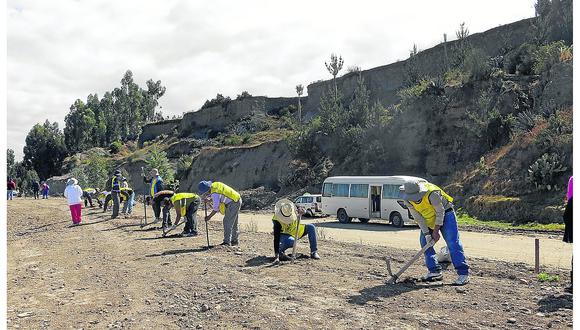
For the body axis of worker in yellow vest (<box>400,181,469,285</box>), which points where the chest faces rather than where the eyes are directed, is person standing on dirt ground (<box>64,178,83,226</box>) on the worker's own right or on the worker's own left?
on the worker's own right

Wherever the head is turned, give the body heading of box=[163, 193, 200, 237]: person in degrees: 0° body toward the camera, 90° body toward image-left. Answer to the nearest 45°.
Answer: approximately 90°

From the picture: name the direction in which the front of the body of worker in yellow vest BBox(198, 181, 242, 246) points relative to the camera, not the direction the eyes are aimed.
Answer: to the viewer's left

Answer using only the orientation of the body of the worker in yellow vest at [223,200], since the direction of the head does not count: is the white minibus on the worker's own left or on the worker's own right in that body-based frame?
on the worker's own right

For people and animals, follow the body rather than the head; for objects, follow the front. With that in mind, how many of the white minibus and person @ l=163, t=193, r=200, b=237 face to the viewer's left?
1

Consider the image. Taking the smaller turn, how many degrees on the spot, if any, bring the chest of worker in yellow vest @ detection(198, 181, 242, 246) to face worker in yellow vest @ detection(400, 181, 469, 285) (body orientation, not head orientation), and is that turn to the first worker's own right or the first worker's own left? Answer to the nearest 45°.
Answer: approximately 135° to the first worker's own left

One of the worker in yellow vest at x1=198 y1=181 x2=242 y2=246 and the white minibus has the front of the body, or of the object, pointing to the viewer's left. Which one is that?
the worker in yellow vest

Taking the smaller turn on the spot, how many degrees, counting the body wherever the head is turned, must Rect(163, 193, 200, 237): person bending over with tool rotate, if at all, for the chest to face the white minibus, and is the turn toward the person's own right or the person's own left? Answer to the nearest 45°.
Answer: approximately 135° to the person's own right

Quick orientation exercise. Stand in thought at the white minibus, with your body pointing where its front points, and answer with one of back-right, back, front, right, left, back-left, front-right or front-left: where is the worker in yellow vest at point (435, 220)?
front-right

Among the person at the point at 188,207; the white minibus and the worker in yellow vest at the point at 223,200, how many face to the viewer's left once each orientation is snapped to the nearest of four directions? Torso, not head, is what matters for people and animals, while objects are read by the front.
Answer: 2

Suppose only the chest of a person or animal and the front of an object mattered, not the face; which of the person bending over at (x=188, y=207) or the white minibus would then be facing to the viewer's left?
the person bending over

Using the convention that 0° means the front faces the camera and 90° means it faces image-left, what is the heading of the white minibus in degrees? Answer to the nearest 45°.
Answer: approximately 315°
